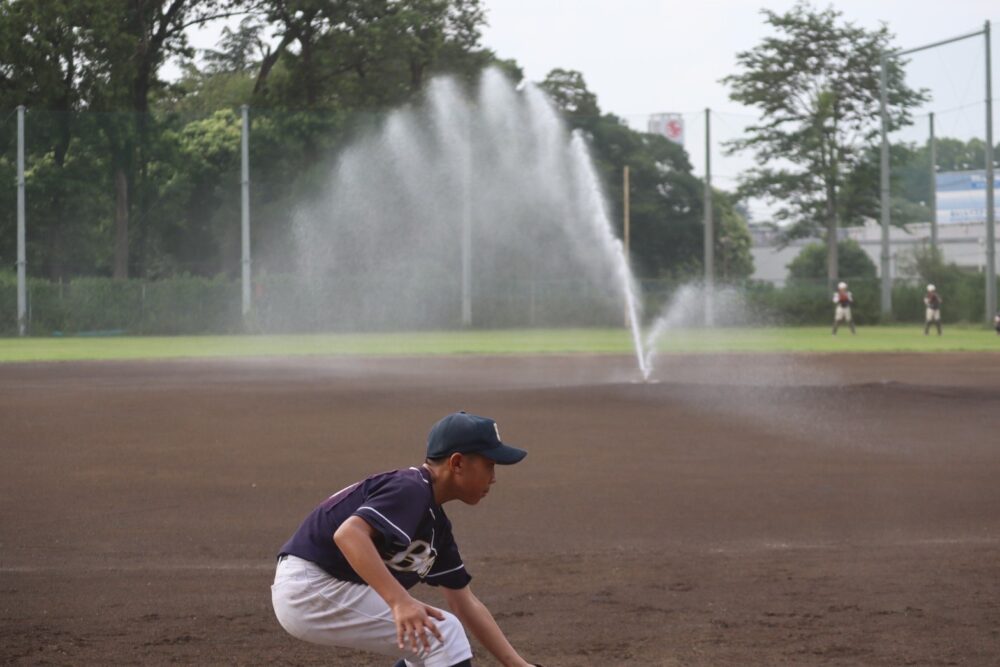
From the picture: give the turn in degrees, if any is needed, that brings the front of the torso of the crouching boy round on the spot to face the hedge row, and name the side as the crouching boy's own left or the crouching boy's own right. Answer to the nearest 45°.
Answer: approximately 90° to the crouching boy's own left

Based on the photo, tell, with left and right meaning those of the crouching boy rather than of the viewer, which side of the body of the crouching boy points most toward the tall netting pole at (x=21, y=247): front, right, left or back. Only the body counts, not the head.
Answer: left

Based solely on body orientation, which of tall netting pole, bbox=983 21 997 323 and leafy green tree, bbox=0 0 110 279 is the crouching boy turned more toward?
the tall netting pole

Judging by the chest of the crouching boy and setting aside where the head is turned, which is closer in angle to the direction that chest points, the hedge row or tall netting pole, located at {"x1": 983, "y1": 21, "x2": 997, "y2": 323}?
the tall netting pole

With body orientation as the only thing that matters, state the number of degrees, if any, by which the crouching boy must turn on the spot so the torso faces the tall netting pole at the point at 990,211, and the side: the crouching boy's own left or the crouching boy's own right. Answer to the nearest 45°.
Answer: approximately 45° to the crouching boy's own left

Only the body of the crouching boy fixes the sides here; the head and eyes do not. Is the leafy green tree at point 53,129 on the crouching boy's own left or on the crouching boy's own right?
on the crouching boy's own left

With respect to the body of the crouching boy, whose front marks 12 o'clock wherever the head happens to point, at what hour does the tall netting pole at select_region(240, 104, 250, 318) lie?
The tall netting pole is roughly at 9 o'clock from the crouching boy.

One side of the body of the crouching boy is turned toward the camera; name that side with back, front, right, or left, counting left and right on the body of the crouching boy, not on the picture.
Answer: right

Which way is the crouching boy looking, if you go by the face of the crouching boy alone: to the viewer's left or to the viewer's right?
to the viewer's right
